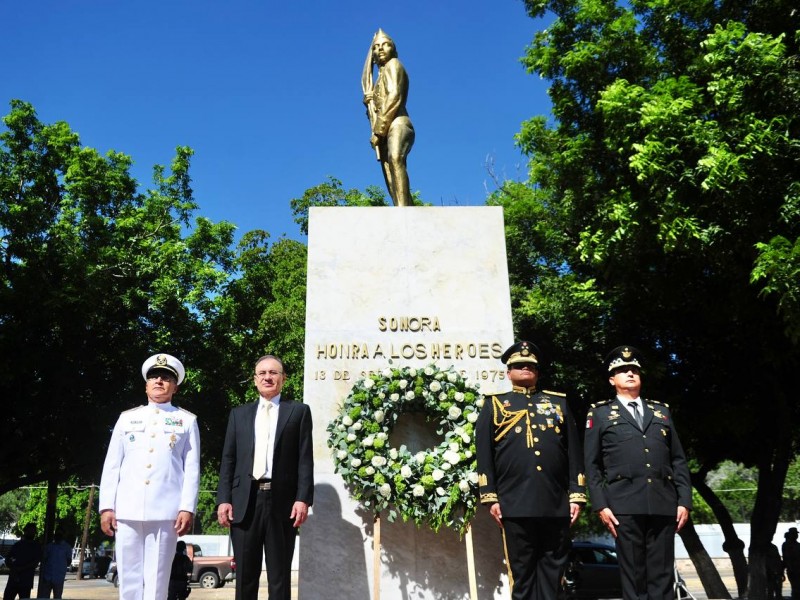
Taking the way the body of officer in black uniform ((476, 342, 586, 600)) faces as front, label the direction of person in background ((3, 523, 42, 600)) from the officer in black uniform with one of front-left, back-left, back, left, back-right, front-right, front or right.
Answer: back-right

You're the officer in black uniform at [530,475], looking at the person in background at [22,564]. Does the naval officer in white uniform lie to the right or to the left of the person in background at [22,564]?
left

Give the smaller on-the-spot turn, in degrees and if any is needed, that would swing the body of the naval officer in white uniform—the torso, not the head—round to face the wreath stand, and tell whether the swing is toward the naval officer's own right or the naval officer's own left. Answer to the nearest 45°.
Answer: approximately 135° to the naval officer's own left

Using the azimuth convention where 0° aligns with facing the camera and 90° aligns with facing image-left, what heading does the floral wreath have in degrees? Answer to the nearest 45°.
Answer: approximately 0°

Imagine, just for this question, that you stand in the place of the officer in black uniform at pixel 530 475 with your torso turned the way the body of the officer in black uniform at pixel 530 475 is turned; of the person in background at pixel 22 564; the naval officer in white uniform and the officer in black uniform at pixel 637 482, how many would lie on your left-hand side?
1

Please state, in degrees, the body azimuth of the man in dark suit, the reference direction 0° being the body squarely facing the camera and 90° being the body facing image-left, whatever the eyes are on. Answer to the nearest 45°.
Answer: approximately 0°

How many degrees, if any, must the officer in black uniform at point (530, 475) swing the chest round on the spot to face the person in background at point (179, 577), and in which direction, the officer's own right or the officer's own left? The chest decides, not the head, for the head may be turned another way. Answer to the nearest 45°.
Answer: approximately 135° to the officer's own right

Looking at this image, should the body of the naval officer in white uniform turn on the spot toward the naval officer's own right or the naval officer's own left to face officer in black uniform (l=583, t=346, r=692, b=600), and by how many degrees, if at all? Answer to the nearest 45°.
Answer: approximately 90° to the naval officer's own left

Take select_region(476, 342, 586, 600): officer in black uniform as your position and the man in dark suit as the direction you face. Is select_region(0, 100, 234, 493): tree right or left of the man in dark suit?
right

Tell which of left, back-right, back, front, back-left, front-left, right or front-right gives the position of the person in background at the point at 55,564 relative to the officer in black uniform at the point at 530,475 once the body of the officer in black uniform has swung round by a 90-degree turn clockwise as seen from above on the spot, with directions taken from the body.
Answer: front-right

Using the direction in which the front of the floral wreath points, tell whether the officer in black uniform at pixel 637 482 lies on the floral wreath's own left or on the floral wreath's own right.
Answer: on the floral wreath's own left
